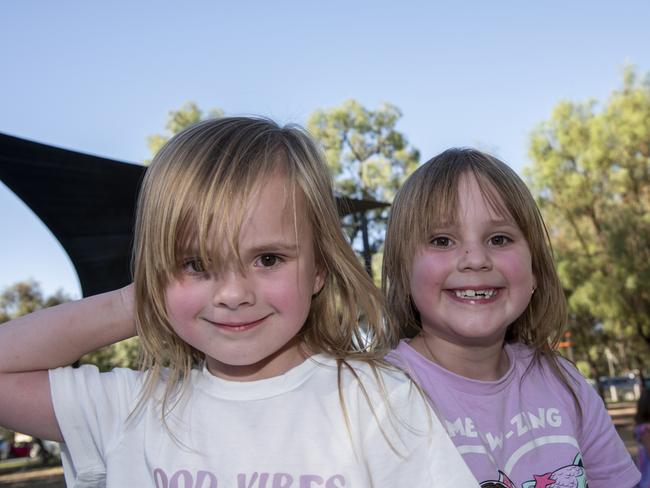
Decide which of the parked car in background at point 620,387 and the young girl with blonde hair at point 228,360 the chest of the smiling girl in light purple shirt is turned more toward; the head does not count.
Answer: the young girl with blonde hair

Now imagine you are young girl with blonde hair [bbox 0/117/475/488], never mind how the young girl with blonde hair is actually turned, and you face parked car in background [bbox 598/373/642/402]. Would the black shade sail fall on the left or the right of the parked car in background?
left

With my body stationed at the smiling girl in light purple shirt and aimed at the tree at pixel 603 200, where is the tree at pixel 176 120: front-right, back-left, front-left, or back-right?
front-left

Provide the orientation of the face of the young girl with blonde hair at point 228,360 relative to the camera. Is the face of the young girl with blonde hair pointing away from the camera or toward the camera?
toward the camera

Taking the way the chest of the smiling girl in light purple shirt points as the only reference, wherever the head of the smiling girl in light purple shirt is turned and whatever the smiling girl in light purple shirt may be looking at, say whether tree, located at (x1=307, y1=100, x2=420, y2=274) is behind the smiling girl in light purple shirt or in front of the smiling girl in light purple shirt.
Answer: behind

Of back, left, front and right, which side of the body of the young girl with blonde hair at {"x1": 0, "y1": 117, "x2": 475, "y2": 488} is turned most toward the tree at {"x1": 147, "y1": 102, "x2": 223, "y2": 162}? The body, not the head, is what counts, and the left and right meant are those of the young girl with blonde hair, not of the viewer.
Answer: back

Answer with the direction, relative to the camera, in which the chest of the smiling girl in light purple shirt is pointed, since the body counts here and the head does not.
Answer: toward the camera

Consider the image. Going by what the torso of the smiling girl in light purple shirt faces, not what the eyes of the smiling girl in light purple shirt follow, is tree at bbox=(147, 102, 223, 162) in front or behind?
behind

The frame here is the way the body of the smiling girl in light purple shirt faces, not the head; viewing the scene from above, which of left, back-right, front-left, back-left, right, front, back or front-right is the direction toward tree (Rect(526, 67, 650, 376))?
back

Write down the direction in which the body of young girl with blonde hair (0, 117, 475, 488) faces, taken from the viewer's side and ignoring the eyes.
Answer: toward the camera

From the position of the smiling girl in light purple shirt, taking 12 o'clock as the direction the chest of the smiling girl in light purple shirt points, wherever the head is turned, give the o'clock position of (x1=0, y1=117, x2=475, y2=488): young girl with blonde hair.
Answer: The young girl with blonde hair is roughly at 1 o'clock from the smiling girl in light purple shirt.

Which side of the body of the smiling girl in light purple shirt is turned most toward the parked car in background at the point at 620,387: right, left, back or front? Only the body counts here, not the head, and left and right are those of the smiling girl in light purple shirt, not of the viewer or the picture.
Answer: back

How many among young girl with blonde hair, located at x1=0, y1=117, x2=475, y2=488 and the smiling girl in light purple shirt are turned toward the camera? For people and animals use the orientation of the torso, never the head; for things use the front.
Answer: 2

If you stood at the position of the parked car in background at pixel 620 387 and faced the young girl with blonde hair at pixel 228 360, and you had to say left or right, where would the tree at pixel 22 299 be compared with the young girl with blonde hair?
right

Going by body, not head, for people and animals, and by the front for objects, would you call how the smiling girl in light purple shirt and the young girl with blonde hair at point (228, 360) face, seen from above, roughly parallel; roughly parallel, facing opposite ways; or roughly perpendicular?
roughly parallel
